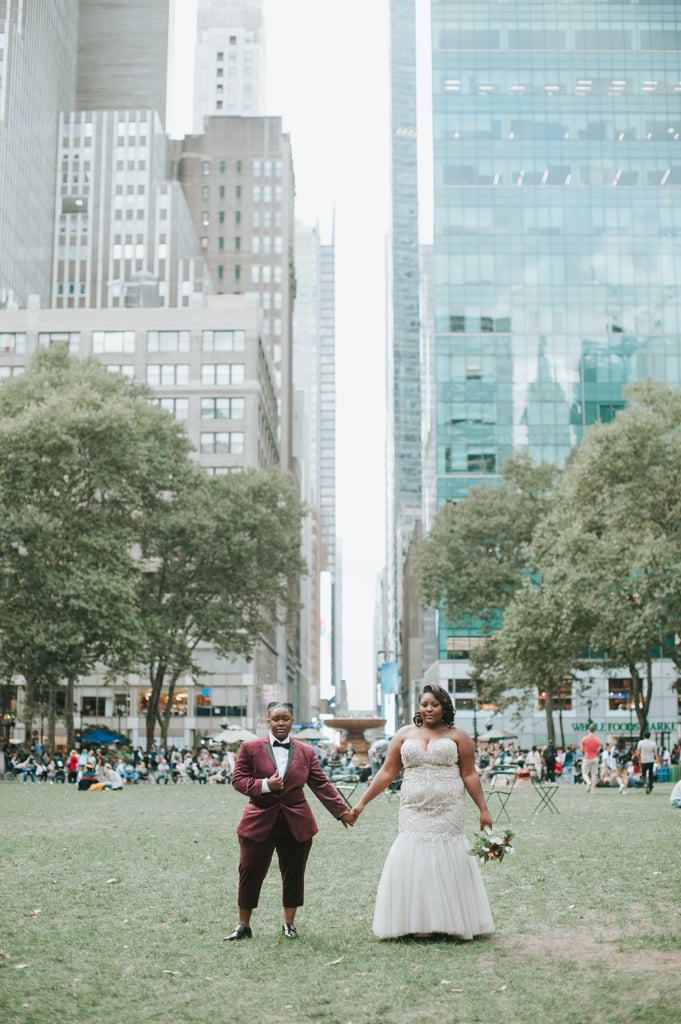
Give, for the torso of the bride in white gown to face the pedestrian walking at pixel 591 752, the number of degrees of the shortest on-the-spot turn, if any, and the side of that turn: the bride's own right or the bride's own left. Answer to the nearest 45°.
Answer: approximately 180°

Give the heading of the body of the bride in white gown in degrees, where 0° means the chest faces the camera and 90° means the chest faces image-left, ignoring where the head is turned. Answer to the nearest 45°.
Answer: approximately 0°

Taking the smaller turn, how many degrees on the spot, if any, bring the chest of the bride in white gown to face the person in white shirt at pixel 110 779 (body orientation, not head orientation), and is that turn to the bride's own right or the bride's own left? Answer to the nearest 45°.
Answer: approximately 180°

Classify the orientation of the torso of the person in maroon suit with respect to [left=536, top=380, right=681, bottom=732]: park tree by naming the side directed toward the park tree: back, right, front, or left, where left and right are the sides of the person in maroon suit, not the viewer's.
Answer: back

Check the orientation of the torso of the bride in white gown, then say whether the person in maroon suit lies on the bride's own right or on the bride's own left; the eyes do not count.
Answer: on the bride's own right
